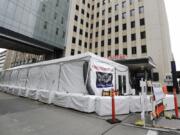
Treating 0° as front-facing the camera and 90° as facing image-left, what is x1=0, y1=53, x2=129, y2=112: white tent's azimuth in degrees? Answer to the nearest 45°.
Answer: approximately 315°

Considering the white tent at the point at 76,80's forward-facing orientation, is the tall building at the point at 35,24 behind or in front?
behind

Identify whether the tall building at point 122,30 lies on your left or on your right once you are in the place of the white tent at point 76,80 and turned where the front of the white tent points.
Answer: on your left
